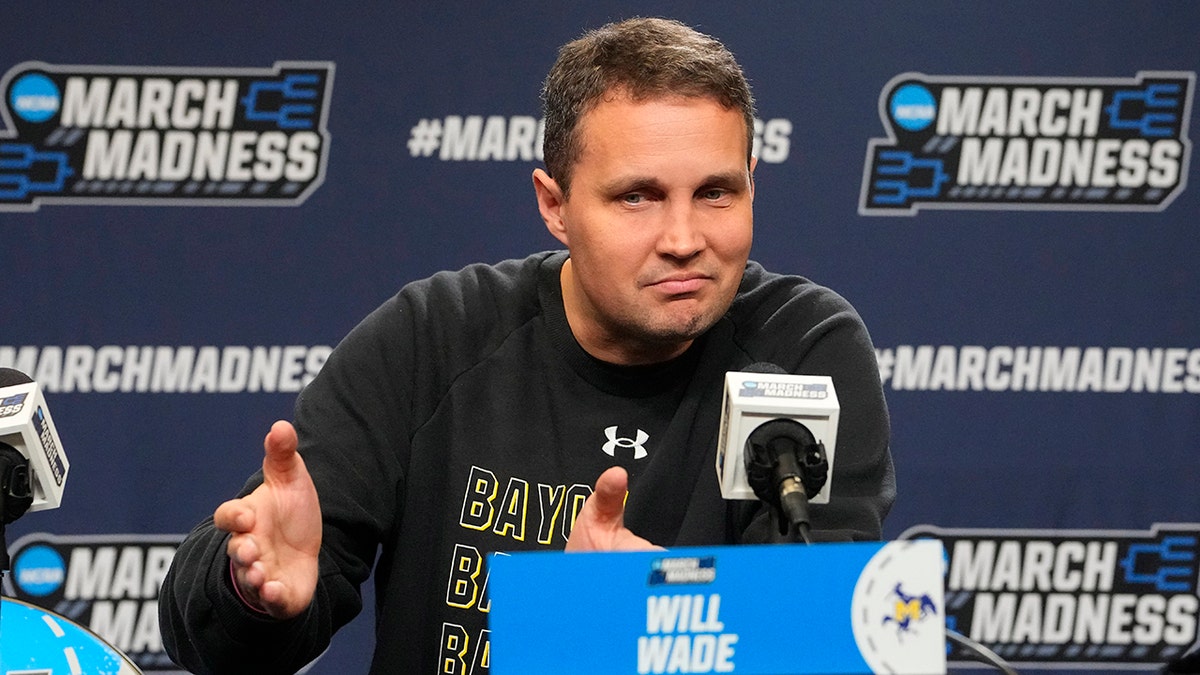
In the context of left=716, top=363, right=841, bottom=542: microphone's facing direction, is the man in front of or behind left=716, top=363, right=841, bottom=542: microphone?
in front

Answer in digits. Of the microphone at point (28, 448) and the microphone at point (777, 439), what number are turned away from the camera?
2

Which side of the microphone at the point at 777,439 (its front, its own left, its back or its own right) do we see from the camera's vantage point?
back

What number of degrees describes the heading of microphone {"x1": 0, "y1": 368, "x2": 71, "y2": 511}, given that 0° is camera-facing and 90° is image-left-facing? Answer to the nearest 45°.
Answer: approximately 180°
